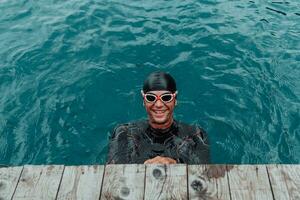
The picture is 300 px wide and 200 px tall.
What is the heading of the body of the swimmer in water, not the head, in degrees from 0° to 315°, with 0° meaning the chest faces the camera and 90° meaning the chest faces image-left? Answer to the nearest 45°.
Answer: approximately 0°
